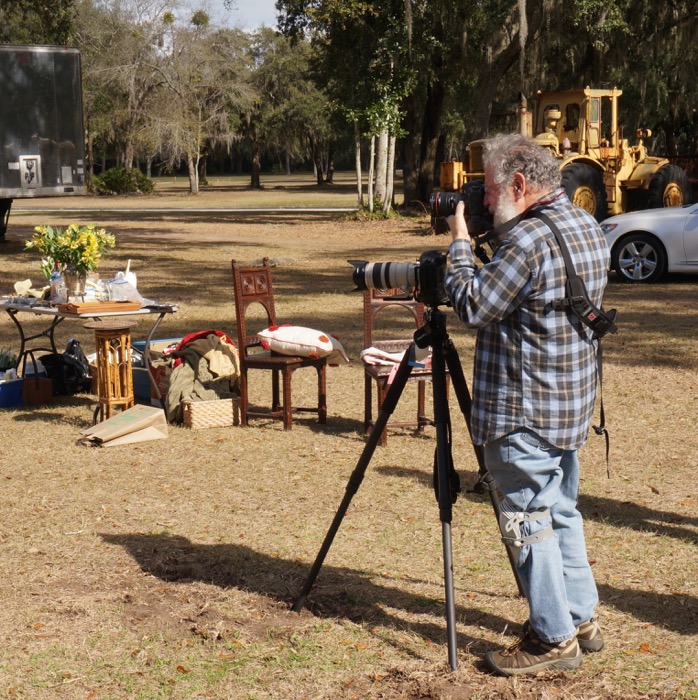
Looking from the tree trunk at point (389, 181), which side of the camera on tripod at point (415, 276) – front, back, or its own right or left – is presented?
right

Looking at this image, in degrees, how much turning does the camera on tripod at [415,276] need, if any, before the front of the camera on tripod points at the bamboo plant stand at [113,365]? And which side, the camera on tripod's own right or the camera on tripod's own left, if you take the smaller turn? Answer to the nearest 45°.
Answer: approximately 45° to the camera on tripod's own right

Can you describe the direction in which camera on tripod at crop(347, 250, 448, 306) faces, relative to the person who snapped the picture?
facing to the left of the viewer

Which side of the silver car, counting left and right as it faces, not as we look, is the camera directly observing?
left

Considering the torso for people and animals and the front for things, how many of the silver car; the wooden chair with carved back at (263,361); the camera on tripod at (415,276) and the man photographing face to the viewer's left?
3

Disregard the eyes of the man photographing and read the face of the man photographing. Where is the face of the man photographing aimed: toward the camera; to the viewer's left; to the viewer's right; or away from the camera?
to the viewer's left

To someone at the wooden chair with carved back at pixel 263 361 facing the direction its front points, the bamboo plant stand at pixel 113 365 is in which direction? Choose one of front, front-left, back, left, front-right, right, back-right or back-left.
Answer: back-right

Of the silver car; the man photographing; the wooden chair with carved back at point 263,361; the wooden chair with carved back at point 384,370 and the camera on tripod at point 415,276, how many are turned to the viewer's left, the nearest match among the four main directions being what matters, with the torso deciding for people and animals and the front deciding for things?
3

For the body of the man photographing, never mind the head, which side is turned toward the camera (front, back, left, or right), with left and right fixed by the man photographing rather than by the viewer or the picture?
left

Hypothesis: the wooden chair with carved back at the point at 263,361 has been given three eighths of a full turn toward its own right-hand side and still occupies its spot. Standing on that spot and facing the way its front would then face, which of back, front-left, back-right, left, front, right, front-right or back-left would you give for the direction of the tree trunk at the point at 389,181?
right

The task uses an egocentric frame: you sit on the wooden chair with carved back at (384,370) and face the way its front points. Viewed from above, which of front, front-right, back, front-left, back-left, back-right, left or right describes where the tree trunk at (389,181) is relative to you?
back-left

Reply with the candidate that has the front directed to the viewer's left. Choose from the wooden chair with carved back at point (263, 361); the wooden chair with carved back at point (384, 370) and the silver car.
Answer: the silver car
